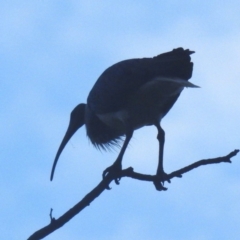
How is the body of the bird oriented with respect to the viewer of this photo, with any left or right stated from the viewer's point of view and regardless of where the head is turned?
facing to the left of the viewer
